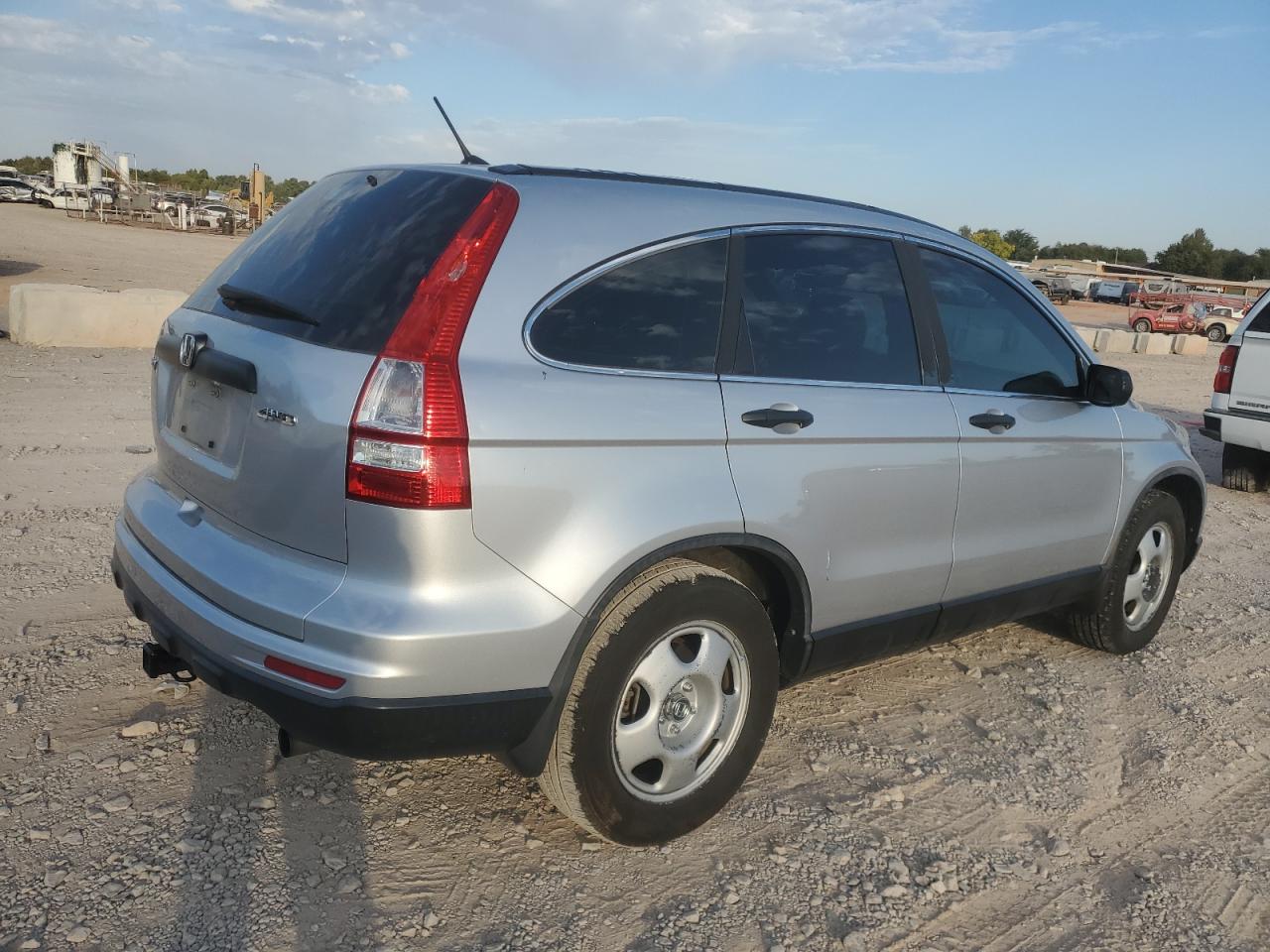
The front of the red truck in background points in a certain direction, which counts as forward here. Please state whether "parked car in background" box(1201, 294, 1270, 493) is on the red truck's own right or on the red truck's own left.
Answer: on the red truck's own left

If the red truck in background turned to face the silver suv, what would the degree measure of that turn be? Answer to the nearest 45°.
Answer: approximately 90° to its left

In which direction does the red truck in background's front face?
to the viewer's left

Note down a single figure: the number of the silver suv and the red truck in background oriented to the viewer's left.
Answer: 1

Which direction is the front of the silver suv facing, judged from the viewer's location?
facing away from the viewer and to the right of the viewer

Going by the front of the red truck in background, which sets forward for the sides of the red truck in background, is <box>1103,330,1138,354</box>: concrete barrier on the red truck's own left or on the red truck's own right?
on the red truck's own left

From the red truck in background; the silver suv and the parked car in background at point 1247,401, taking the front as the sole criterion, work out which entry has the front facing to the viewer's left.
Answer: the red truck in background

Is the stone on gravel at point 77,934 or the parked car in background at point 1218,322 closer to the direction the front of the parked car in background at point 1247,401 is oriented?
the parked car in background

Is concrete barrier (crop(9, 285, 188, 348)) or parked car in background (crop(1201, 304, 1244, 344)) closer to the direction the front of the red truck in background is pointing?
the concrete barrier

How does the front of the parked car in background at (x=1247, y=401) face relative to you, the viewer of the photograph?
facing away from the viewer and to the right of the viewer

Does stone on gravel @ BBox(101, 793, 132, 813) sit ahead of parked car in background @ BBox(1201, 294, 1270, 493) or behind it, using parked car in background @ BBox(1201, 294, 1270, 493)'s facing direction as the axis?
behind

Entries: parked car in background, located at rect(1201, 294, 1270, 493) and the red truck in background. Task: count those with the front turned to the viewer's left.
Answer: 1

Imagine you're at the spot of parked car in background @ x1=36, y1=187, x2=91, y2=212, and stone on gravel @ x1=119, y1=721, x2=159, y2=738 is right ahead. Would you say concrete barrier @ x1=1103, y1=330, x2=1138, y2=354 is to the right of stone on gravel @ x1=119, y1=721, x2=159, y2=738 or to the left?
left
